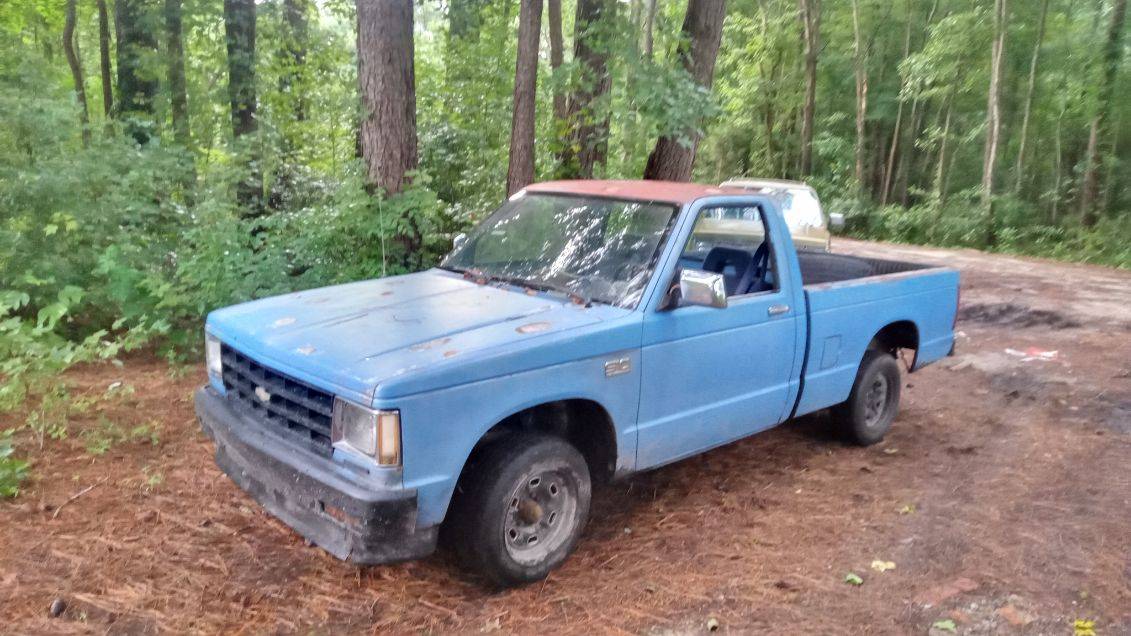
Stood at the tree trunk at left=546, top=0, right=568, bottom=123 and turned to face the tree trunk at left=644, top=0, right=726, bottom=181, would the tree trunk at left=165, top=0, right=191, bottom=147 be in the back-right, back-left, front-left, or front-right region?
back-right

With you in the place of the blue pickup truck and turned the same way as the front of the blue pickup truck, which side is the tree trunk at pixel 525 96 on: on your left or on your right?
on your right

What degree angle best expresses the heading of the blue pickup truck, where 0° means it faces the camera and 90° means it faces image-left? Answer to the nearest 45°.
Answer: approximately 45°

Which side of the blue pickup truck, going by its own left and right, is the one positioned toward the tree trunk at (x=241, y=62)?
right

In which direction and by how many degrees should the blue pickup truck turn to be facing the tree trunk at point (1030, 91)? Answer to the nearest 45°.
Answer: approximately 180°

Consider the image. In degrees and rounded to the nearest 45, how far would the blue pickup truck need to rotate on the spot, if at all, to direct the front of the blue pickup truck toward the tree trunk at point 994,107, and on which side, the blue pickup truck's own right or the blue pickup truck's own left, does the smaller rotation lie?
approximately 180°

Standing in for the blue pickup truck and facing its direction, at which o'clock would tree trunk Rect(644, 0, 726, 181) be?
The tree trunk is roughly at 5 o'clock from the blue pickup truck.

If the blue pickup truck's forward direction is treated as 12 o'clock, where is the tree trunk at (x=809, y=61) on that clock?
The tree trunk is roughly at 5 o'clock from the blue pickup truck.

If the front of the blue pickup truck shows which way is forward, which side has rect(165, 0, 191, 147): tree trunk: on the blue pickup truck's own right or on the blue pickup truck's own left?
on the blue pickup truck's own right

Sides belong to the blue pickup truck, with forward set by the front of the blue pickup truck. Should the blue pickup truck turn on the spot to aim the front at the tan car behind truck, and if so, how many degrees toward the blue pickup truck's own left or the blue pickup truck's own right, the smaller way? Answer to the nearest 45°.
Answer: approximately 135° to the blue pickup truck's own right

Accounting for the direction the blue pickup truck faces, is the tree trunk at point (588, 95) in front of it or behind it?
behind

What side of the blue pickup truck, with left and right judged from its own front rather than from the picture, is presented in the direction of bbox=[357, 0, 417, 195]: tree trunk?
right
